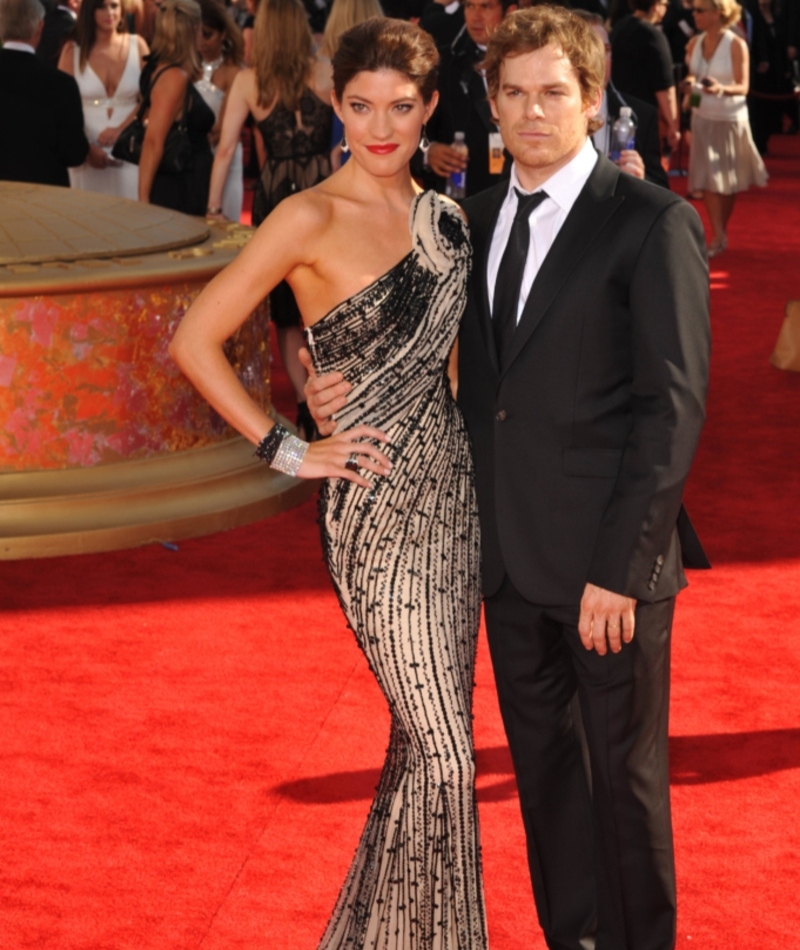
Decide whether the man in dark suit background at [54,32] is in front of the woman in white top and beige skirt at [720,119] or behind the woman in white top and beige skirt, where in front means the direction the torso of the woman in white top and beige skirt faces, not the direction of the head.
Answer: in front
